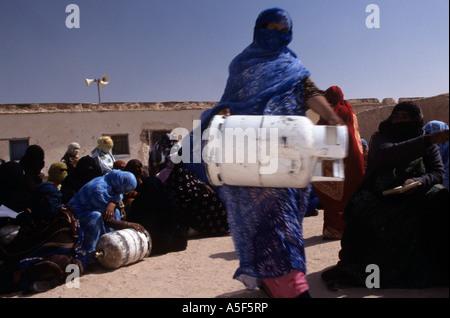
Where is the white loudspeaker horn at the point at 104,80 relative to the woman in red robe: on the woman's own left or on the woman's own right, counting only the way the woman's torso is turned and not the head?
on the woman's own right

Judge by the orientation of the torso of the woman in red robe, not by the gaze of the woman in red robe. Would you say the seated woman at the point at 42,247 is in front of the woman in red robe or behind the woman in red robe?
in front

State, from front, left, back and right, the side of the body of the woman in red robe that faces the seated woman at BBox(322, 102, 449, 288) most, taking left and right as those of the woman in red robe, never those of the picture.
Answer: left

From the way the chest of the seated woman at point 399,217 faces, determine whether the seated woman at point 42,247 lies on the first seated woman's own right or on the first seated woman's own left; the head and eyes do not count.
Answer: on the first seated woman's own right

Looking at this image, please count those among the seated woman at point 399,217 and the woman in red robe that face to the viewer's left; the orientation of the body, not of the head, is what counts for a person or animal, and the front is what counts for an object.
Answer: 1
